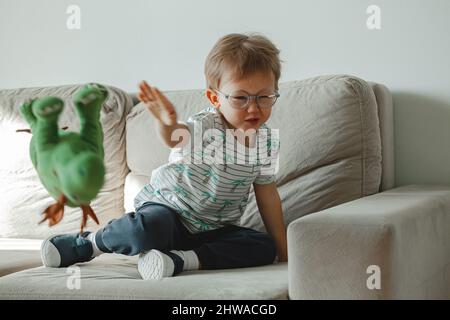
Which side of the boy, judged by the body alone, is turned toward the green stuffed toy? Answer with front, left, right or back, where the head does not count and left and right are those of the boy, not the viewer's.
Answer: right

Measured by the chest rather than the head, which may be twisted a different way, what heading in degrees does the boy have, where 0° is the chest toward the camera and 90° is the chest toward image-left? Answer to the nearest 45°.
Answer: approximately 0°
